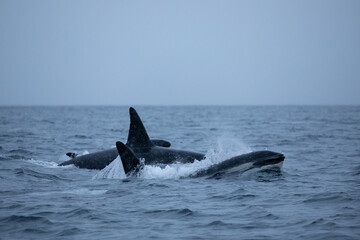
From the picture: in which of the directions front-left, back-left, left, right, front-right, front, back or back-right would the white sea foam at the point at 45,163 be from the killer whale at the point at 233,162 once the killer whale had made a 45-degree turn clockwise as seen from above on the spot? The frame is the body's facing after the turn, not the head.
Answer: back

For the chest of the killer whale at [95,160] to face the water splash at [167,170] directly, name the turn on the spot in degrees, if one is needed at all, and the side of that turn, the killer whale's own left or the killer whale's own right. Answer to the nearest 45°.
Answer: approximately 45° to the killer whale's own right

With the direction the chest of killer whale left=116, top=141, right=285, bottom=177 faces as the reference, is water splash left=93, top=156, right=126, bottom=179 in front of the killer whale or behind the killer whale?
behind

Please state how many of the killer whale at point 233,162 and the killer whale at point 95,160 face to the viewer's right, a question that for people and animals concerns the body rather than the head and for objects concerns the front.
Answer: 2

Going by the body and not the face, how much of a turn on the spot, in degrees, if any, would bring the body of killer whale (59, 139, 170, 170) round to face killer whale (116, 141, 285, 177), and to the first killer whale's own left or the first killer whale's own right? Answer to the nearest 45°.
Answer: approximately 45° to the first killer whale's own right

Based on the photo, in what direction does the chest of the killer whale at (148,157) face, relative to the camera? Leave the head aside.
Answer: to the viewer's right

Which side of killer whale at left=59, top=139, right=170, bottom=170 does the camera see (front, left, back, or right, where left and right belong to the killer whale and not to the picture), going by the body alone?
right

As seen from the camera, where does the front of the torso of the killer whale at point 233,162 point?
to the viewer's right
